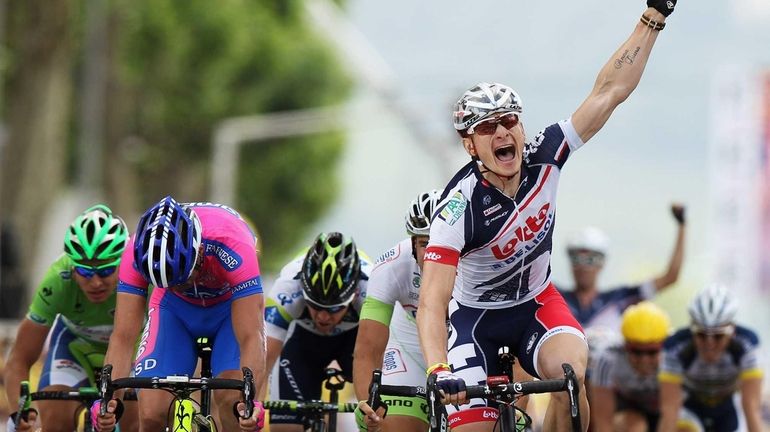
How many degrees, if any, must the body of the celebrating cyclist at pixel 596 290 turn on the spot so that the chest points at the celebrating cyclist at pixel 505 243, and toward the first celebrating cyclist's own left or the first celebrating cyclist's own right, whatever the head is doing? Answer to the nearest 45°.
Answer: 0° — they already face them

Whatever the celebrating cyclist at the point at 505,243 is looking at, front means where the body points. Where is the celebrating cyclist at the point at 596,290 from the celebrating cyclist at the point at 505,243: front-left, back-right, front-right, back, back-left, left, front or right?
back

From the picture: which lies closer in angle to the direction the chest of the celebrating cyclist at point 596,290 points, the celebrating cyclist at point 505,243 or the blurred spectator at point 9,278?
the celebrating cyclist

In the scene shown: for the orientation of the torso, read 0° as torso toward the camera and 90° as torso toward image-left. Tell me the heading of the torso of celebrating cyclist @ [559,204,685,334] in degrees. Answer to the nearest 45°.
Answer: approximately 0°

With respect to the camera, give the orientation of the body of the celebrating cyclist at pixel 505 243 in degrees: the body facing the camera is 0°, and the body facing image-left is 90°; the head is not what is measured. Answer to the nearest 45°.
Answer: approximately 0°

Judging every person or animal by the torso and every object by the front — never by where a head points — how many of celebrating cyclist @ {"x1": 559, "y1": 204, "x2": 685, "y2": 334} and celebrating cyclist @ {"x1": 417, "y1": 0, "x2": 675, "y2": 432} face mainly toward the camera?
2
